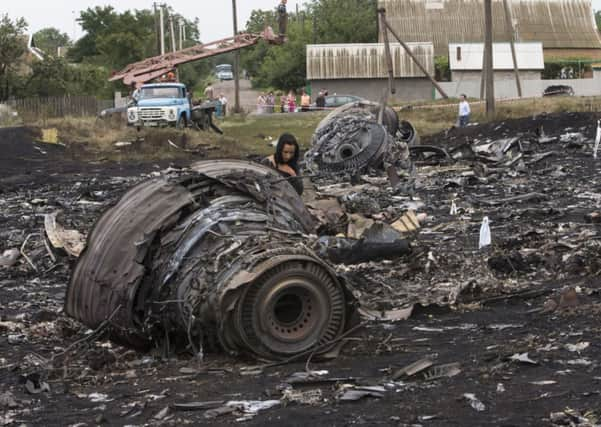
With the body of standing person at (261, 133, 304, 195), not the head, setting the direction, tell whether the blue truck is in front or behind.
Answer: behind

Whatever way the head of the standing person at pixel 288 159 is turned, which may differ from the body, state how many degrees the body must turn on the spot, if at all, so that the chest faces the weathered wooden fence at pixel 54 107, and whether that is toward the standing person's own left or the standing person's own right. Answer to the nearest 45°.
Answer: approximately 180°

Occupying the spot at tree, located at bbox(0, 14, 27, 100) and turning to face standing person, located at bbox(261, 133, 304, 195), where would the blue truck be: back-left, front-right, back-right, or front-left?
front-left

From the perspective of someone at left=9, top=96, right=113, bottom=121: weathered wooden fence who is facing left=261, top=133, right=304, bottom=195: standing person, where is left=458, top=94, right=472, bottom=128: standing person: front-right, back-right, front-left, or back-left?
front-left

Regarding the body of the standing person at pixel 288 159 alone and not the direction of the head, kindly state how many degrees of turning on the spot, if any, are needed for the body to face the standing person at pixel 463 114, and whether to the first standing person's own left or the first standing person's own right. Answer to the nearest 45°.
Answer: approximately 180°

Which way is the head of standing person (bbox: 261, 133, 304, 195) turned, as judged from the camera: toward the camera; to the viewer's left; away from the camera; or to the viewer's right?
toward the camera

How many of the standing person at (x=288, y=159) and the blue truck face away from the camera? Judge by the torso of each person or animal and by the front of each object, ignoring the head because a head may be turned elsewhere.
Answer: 0

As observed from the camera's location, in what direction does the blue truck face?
facing the viewer and to the left of the viewer

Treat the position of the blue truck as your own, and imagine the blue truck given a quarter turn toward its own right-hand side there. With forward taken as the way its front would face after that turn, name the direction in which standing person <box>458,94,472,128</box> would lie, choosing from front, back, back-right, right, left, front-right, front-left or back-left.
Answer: back-right

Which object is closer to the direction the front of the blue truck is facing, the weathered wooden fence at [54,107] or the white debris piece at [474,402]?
the white debris piece

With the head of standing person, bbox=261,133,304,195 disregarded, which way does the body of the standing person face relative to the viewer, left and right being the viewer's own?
facing the viewer

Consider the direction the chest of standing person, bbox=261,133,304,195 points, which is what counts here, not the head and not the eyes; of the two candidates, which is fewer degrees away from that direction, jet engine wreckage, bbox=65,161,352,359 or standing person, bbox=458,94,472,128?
the jet engine wreckage

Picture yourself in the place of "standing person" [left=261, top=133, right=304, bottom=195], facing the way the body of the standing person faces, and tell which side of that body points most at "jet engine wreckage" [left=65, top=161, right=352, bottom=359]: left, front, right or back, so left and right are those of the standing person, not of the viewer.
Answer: front

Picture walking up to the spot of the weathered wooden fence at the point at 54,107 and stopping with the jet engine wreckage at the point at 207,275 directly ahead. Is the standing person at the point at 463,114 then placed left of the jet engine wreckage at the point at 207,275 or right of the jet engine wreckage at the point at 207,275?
left

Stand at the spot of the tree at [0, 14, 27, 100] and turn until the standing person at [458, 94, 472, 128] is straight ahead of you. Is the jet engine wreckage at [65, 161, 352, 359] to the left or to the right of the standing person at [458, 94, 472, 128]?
right
